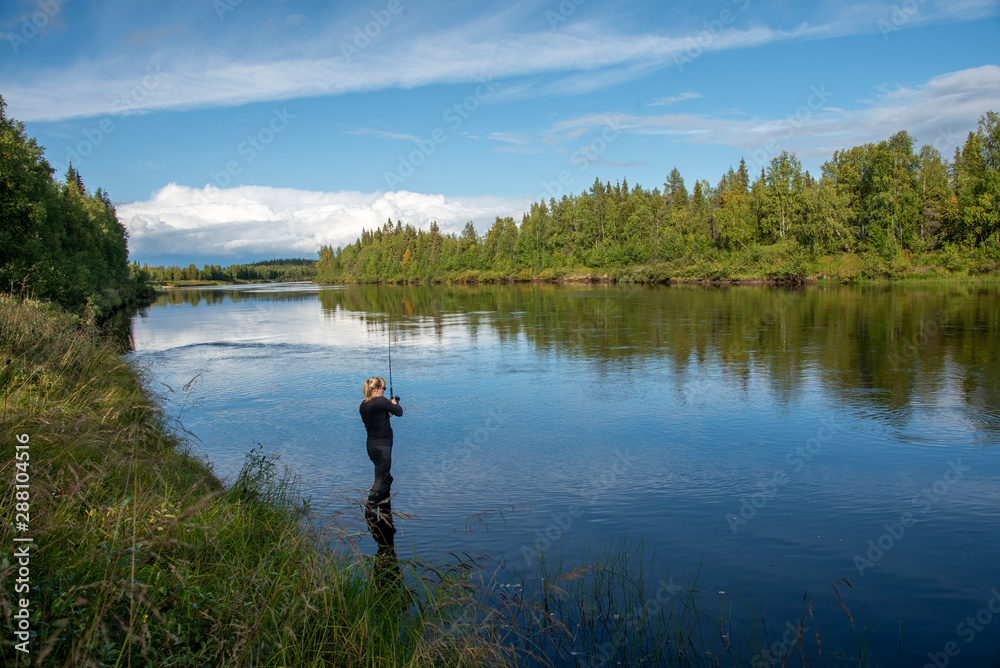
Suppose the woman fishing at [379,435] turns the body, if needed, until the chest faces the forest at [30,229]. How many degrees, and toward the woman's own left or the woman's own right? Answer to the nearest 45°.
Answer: approximately 90° to the woman's own left

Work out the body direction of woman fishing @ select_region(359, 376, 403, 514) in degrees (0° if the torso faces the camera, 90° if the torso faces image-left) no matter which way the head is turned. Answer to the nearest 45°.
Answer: approximately 225°
